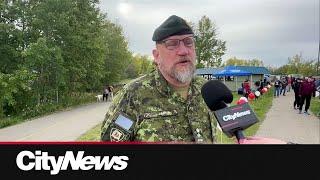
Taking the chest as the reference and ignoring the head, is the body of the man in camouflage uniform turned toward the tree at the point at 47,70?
no

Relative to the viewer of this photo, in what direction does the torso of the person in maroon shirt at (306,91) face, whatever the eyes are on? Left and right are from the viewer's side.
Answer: facing the viewer

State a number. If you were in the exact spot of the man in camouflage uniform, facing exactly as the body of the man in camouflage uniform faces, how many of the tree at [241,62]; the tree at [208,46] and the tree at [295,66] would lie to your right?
0

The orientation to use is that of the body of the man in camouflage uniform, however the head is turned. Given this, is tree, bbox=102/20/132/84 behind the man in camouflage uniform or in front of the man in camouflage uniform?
behind

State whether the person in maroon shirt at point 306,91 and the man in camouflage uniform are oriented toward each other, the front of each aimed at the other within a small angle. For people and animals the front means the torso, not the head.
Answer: no

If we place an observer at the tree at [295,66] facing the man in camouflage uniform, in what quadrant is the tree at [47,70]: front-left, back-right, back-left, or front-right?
front-right

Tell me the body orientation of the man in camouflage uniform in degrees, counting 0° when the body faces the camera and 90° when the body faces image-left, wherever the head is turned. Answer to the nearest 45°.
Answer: approximately 315°

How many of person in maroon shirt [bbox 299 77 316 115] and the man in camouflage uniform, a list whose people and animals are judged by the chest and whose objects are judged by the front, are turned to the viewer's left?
0

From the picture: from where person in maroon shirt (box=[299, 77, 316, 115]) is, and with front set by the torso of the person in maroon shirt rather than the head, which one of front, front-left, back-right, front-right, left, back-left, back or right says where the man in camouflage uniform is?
front
